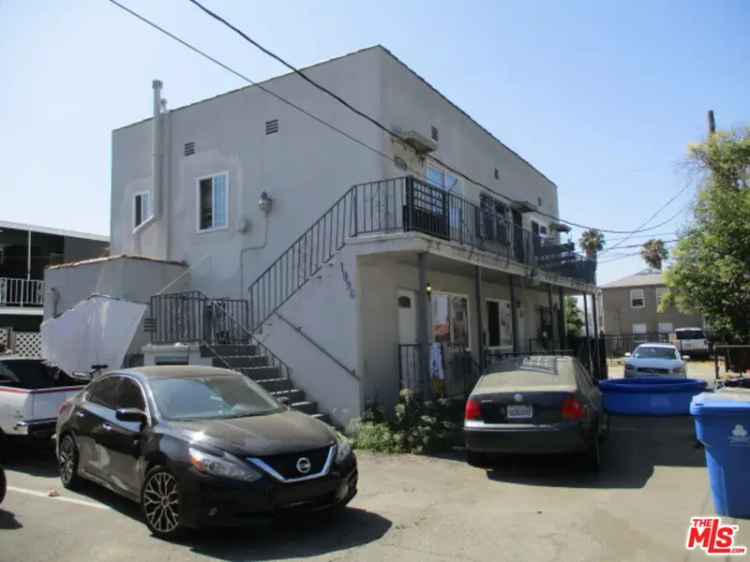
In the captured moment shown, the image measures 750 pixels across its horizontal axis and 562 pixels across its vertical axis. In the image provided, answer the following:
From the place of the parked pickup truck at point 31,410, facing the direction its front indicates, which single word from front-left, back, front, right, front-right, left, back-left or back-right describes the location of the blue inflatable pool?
back-right

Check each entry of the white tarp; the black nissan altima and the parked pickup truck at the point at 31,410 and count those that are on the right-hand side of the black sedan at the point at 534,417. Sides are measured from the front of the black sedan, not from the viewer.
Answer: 0

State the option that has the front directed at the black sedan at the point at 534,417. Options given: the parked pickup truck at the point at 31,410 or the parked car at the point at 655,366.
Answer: the parked car at the point at 655,366

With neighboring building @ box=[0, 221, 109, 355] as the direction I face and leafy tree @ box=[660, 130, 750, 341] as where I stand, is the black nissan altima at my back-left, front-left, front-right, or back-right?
front-left

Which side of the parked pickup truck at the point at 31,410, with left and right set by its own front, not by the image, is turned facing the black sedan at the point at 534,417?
back

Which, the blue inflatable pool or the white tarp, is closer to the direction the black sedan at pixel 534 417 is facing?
the blue inflatable pool

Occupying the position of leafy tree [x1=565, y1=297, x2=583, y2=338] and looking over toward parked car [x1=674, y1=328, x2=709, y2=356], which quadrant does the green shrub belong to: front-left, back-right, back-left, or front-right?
back-right

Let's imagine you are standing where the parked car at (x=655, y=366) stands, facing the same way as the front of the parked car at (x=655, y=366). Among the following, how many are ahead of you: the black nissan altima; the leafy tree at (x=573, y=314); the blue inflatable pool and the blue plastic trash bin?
3

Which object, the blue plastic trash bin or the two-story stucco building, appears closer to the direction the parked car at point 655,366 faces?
the blue plastic trash bin

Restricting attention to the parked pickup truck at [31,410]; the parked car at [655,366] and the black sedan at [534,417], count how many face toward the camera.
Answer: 1

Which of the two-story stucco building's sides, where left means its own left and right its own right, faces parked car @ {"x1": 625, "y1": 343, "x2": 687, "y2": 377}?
left

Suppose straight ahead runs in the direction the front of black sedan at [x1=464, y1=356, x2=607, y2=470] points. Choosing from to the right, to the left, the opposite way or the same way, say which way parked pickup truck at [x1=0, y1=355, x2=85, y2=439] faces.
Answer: to the left

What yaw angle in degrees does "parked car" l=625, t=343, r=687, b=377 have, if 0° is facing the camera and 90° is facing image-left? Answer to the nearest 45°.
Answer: approximately 0°

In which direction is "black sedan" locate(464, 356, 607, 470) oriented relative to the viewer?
away from the camera

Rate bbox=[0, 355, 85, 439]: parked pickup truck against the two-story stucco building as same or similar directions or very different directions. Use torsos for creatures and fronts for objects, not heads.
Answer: very different directions

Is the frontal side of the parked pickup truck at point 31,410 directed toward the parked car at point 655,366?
no

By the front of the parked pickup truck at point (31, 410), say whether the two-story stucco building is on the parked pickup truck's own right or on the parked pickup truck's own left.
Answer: on the parked pickup truck's own right

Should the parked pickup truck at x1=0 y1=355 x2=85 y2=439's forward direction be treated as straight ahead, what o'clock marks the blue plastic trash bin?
The blue plastic trash bin is roughly at 6 o'clock from the parked pickup truck.

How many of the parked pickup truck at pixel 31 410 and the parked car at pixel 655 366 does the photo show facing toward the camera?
1

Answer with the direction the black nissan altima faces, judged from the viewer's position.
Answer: facing the viewer and to the right of the viewer

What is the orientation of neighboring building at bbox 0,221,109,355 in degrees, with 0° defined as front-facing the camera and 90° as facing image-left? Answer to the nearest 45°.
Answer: approximately 315°
